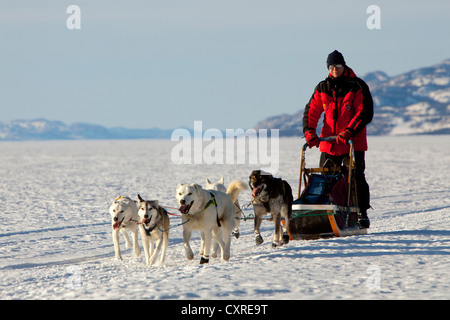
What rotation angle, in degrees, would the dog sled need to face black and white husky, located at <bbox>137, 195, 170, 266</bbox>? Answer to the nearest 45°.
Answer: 0° — it already faces it

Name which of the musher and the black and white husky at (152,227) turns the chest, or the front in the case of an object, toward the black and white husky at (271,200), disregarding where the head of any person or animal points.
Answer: the musher

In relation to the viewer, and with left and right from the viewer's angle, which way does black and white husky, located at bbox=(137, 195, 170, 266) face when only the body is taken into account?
facing the viewer and to the left of the viewer

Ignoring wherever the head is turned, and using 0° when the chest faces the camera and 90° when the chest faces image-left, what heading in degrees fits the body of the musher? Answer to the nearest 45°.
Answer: approximately 45°

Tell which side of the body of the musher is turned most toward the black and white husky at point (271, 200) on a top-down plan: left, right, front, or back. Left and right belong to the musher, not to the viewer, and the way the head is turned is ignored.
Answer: front

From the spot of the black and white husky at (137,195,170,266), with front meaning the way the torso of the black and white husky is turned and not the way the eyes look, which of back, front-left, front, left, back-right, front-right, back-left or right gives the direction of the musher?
back-left

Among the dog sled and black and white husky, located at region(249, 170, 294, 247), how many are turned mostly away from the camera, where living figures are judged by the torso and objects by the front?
0

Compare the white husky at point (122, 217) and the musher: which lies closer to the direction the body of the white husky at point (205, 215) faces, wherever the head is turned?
the white husky

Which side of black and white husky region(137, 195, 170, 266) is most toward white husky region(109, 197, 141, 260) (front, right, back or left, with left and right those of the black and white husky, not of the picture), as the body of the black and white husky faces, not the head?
right
